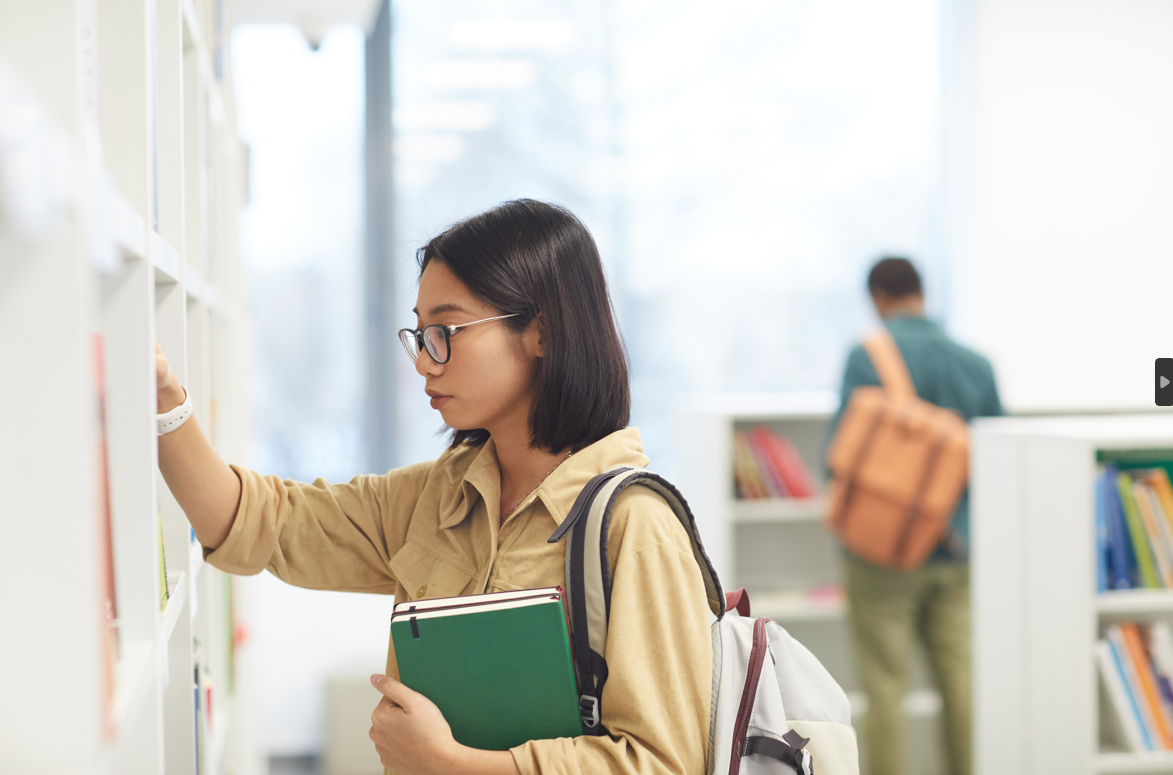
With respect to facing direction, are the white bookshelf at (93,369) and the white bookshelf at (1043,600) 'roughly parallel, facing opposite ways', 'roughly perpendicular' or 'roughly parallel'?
roughly perpendicular

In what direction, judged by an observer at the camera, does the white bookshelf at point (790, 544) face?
facing the viewer and to the right of the viewer

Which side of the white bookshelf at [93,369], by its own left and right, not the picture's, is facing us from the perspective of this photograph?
right

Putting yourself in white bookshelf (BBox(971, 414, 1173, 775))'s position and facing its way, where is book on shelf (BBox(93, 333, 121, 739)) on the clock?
The book on shelf is roughly at 2 o'clock from the white bookshelf.

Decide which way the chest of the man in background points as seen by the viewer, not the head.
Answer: away from the camera

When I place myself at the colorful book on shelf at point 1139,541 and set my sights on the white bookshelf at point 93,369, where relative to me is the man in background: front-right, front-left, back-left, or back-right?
back-right

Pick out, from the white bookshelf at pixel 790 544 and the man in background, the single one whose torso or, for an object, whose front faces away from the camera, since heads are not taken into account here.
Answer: the man in background

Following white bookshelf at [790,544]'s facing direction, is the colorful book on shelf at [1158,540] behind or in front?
in front

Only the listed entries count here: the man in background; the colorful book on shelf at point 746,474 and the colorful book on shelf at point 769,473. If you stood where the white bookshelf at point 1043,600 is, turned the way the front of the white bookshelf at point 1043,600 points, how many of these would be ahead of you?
0

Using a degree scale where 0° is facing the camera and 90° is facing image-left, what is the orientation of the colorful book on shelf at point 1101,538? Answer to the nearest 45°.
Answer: approximately 0°

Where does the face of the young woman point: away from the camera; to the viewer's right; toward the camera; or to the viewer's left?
to the viewer's left
